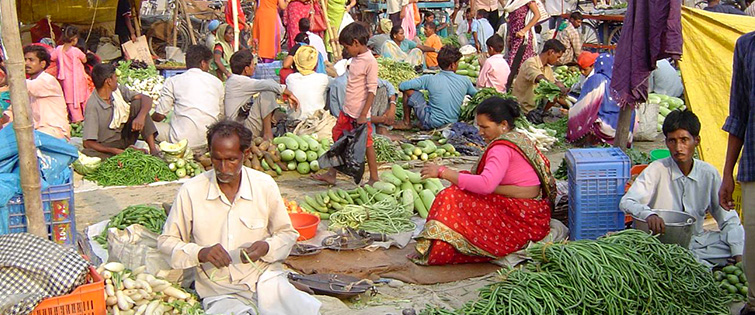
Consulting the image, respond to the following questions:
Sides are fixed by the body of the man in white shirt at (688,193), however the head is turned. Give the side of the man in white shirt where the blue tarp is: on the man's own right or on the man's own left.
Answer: on the man's own right

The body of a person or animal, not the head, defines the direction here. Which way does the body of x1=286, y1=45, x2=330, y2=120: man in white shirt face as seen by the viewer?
away from the camera

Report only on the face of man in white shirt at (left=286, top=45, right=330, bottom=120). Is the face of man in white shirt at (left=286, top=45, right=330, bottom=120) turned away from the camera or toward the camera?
away from the camera

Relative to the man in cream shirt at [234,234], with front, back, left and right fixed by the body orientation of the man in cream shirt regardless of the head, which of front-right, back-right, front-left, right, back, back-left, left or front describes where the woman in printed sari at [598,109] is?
back-left

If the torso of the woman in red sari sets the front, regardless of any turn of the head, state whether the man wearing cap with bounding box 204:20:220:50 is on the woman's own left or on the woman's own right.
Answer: on the woman's own right

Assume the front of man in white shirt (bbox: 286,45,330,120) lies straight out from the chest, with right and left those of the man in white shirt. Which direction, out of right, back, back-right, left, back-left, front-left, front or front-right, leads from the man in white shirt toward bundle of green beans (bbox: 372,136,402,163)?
back-right

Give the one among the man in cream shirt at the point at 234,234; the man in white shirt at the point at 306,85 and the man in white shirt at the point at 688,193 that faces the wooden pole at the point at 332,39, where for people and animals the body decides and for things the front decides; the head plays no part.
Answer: the man in white shirt at the point at 306,85

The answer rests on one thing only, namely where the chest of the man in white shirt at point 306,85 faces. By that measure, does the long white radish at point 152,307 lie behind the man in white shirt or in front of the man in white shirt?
behind

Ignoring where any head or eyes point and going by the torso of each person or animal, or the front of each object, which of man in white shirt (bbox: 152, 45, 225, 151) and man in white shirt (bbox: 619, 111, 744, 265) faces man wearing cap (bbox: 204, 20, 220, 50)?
man in white shirt (bbox: 152, 45, 225, 151)

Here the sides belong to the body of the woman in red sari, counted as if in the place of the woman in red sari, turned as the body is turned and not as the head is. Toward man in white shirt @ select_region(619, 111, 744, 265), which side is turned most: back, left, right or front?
back
